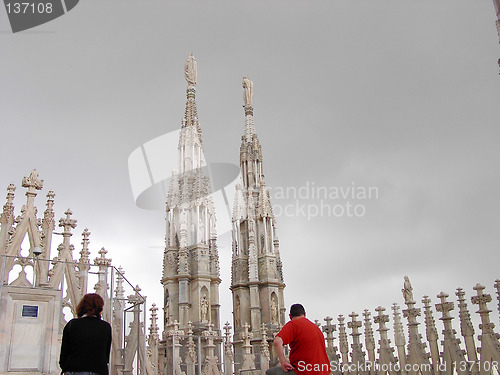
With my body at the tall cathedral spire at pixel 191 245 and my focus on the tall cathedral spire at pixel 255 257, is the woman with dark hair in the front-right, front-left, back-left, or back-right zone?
back-right

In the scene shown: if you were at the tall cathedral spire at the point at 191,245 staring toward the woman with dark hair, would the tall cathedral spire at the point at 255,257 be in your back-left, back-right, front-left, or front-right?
back-left

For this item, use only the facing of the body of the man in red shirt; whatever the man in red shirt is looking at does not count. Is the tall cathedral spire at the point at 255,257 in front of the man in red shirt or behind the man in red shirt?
in front

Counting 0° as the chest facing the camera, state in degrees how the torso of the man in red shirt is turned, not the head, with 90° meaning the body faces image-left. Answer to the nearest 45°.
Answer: approximately 135°

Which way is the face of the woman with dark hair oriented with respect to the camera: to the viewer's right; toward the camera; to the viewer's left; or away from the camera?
away from the camera

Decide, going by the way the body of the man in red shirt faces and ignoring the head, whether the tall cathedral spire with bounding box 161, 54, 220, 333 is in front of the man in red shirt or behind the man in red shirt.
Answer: in front

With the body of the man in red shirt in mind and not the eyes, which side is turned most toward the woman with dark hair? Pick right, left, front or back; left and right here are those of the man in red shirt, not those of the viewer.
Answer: left

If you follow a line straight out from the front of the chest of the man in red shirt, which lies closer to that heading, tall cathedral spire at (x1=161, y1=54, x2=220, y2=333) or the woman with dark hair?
the tall cathedral spire

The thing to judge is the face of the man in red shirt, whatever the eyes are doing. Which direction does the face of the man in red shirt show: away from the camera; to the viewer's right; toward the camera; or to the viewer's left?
away from the camera
